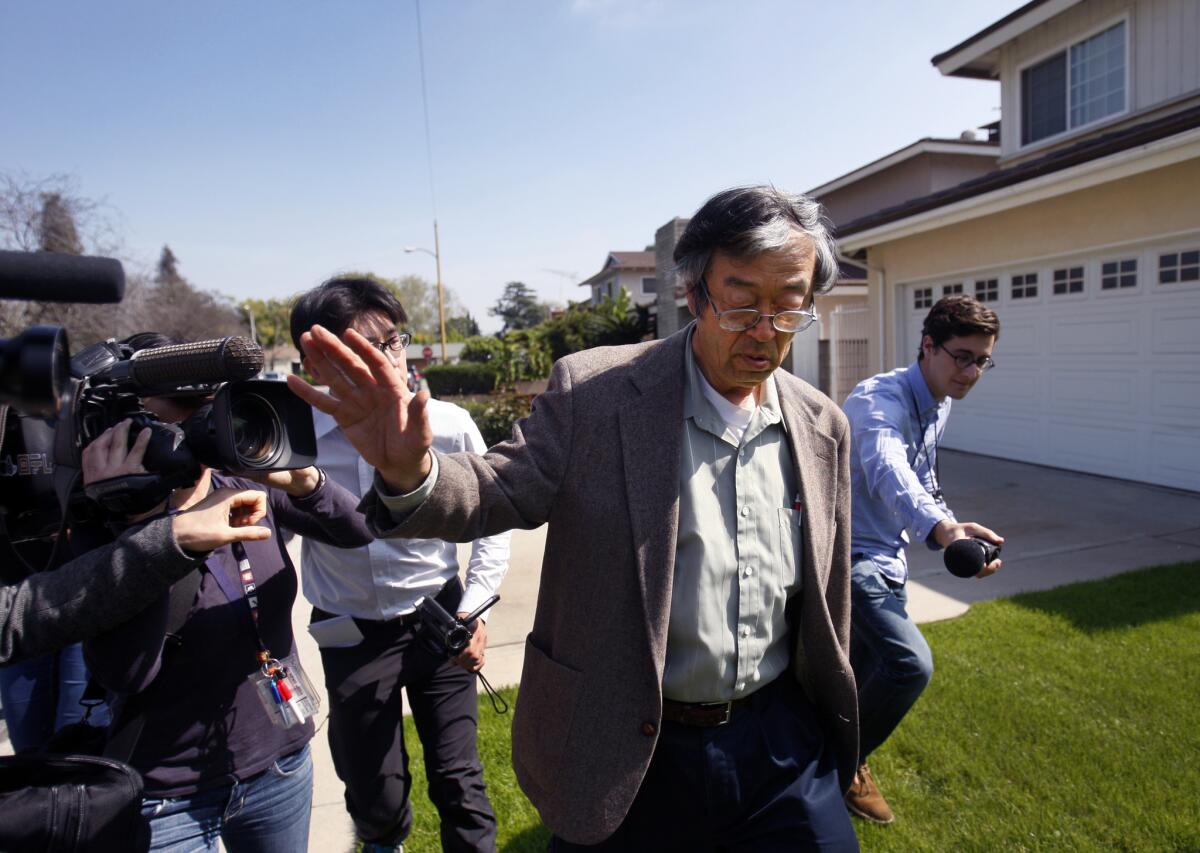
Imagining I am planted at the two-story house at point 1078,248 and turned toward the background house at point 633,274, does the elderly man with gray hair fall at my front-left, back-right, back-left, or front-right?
back-left

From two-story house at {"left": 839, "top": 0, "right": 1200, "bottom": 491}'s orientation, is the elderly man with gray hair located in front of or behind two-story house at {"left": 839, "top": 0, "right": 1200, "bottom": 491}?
in front

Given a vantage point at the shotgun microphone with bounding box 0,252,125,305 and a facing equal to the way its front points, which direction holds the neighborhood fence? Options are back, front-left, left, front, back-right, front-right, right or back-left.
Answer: front-left

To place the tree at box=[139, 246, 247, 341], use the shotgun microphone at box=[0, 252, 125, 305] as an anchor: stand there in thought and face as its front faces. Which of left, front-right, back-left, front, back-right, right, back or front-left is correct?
left

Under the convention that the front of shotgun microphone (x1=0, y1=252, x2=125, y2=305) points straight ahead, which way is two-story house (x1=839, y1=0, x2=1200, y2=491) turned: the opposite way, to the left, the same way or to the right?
the opposite way

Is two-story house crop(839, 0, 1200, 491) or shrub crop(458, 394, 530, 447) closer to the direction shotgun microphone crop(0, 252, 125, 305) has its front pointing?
the two-story house

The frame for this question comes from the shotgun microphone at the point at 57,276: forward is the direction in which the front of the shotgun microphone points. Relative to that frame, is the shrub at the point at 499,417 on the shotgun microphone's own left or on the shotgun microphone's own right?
on the shotgun microphone's own left

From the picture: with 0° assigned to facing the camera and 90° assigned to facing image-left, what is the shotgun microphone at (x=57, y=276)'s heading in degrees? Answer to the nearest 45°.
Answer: approximately 270°

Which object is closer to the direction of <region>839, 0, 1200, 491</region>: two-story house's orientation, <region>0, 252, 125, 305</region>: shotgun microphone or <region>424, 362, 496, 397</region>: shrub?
the shotgun microphone

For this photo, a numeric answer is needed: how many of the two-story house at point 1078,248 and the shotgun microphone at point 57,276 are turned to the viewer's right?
1

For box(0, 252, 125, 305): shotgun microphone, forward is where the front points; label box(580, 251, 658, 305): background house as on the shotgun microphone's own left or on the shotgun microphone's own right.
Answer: on the shotgun microphone's own left

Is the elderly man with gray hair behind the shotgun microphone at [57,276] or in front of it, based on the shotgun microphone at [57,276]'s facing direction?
in front

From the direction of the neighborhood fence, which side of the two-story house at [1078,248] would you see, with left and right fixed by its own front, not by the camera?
right

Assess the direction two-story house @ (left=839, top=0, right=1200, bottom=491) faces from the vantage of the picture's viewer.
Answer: facing the viewer and to the left of the viewer
